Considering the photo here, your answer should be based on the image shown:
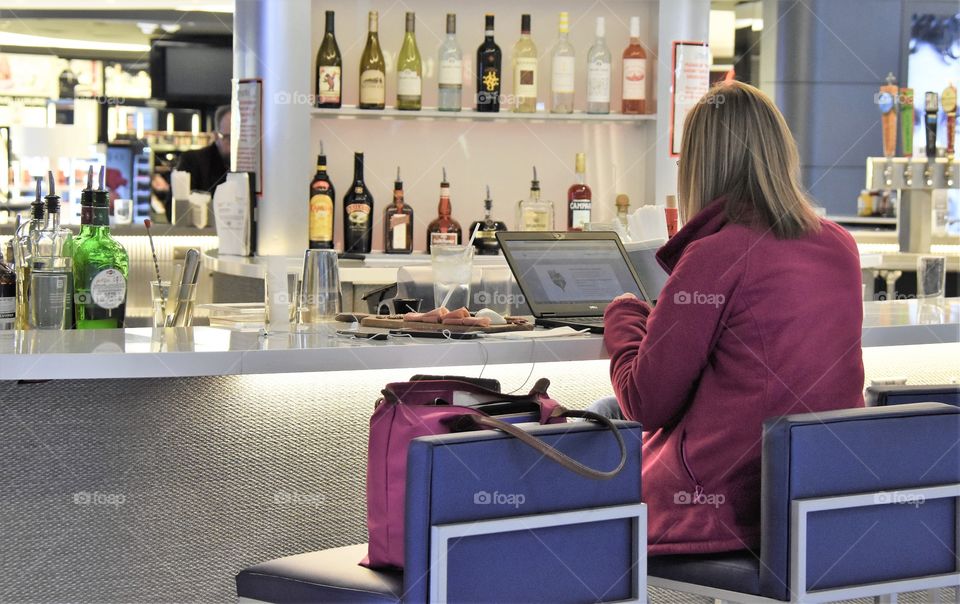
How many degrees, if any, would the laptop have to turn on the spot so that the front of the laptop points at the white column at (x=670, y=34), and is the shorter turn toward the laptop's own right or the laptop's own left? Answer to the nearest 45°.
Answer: approximately 135° to the laptop's own left

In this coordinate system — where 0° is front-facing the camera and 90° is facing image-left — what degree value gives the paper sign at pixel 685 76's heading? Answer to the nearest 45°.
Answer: approximately 0°

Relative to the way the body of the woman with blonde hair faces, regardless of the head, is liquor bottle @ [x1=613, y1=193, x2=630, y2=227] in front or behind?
in front

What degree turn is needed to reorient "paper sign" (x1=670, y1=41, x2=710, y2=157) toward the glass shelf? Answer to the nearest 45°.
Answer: approximately 90° to its right

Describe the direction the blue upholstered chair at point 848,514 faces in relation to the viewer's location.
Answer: facing away from the viewer and to the left of the viewer

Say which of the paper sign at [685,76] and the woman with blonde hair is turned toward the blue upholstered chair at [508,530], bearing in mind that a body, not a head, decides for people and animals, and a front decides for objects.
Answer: the paper sign

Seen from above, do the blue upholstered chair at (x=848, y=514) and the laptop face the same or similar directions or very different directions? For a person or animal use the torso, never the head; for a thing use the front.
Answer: very different directions

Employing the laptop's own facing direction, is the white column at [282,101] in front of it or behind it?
behind

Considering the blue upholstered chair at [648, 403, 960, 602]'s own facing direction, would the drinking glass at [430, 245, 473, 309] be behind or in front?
in front

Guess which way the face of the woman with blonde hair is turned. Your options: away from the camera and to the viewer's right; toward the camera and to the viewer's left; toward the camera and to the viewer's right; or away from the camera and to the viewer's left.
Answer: away from the camera and to the viewer's left

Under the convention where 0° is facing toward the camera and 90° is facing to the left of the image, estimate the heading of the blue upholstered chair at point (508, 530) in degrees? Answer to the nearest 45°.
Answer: approximately 135°

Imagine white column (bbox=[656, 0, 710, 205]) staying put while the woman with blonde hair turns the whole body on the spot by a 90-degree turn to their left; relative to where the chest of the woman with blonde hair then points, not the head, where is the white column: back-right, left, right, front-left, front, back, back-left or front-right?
back-right

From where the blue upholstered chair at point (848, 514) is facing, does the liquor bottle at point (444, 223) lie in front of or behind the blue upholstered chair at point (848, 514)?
in front

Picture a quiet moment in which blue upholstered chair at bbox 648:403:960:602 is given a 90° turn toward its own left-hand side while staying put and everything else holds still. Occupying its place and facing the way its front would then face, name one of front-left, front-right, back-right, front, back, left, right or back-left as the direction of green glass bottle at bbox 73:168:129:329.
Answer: front-right
